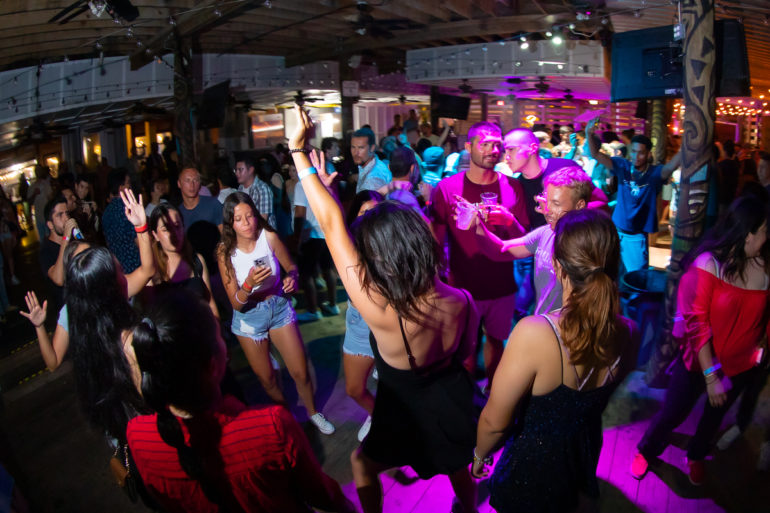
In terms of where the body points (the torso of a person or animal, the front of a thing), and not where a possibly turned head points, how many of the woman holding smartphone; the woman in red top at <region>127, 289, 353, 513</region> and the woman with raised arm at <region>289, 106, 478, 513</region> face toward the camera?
1

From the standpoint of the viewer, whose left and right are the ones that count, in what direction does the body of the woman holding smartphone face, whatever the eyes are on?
facing the viewer

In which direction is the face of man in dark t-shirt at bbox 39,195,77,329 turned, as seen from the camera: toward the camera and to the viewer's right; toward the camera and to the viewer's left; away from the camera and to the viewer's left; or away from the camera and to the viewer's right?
toward the camera and to the viewer's right

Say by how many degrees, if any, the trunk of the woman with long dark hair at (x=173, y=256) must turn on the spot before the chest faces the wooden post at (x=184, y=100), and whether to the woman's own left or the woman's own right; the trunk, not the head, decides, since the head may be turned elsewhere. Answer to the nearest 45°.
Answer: approximately 135° to the woman's own right

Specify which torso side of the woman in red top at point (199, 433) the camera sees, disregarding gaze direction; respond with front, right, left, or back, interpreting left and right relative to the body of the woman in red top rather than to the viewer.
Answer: back

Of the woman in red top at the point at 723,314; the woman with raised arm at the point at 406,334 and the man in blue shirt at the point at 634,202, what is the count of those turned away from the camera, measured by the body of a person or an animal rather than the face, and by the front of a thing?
1

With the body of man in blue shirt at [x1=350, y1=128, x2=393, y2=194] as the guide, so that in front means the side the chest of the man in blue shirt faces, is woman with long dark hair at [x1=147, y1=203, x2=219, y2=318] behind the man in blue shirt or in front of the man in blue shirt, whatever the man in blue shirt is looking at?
in front

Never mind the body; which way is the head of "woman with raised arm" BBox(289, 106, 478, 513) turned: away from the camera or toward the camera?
away from the camera

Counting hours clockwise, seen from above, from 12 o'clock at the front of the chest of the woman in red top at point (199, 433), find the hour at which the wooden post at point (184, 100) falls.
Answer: The wooden post is roughly at 12 o'clock from the woman in red top.

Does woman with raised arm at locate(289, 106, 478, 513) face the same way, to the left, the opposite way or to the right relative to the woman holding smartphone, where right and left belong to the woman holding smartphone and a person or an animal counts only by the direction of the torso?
the opposite way

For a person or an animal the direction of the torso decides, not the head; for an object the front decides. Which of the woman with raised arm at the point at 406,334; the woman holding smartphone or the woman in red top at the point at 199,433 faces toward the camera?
the woman holding smartphone

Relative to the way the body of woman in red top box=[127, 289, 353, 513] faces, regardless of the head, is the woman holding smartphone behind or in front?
in front
